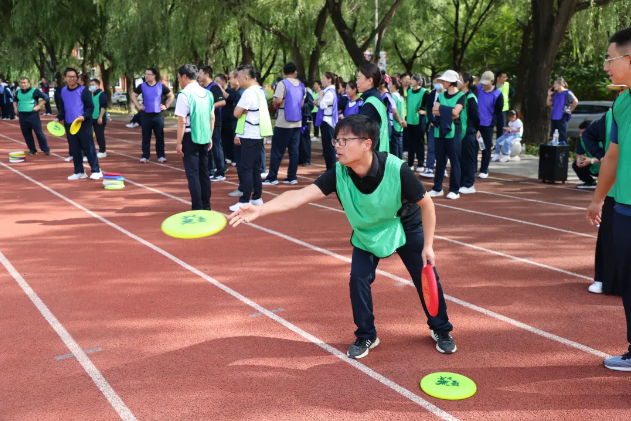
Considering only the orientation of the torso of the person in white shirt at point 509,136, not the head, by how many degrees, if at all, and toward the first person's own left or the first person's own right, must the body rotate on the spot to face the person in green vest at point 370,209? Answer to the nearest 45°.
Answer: approximately 45° to the first person's own left

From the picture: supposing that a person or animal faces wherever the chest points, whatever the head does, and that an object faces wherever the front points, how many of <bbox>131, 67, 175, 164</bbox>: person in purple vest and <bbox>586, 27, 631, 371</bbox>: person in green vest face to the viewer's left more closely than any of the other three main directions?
1

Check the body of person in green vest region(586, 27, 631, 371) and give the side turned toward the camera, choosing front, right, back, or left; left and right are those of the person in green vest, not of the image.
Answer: left

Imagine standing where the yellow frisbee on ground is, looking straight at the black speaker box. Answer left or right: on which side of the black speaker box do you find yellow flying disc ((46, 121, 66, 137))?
left

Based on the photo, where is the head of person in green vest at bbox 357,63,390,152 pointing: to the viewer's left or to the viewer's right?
to the viewer's left
